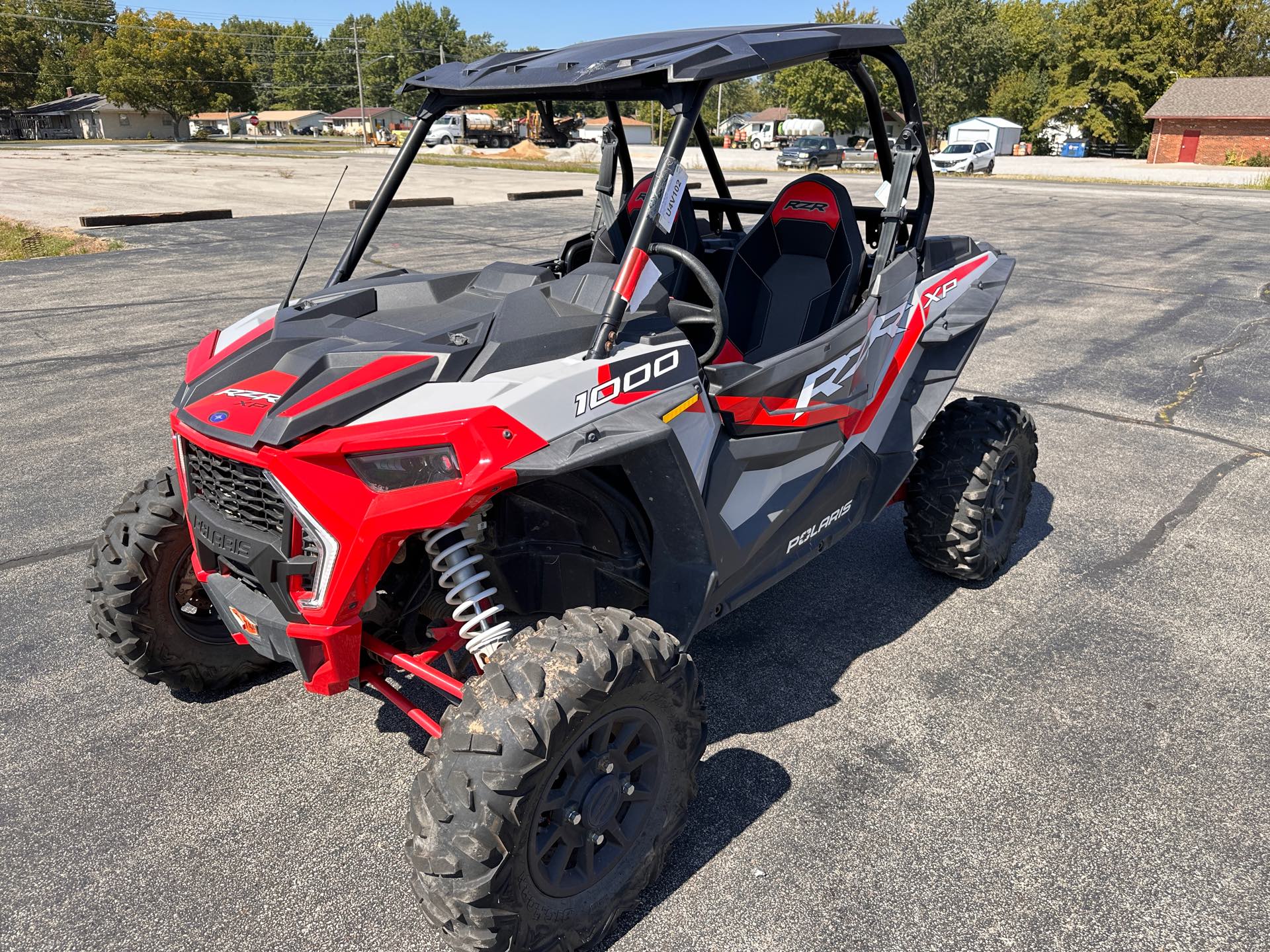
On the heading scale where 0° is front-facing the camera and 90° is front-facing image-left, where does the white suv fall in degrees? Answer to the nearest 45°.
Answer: approximately 45°

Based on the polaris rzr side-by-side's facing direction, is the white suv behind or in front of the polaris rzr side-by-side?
behind

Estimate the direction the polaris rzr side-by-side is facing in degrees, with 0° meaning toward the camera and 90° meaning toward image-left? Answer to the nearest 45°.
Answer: approximately 45°

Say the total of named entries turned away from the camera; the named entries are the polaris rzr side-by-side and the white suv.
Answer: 0

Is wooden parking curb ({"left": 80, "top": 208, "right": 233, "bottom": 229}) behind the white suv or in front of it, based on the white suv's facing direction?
in front

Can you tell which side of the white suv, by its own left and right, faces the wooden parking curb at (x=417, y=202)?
front

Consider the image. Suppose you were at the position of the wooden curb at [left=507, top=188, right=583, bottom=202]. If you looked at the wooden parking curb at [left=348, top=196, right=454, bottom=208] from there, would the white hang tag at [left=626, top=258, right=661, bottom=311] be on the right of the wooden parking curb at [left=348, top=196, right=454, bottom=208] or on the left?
left

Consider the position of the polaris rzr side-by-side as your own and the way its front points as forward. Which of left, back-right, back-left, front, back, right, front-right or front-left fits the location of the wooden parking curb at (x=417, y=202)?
back-right
